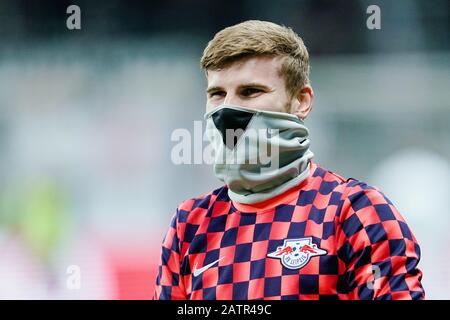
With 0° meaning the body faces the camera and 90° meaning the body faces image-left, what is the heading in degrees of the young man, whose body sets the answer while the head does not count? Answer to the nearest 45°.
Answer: approximately 45°
